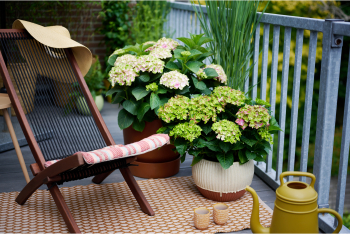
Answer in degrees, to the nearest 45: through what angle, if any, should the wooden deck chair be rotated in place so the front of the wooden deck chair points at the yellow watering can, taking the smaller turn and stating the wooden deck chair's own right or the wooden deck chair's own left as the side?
0° — it already faces it

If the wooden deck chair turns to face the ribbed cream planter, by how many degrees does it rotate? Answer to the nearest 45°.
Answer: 0° — it already faces it

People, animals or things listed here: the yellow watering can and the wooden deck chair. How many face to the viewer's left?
1

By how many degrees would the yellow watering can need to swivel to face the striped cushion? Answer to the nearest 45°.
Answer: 0° — it already faces it

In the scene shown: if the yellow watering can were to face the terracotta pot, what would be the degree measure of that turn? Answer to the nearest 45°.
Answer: approximately 45° to its right

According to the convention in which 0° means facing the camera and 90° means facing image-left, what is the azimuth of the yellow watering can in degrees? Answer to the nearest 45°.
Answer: approximately 90°

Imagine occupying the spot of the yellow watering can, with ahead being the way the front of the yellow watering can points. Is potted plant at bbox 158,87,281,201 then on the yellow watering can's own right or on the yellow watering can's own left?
on the yellow watering can's own right
